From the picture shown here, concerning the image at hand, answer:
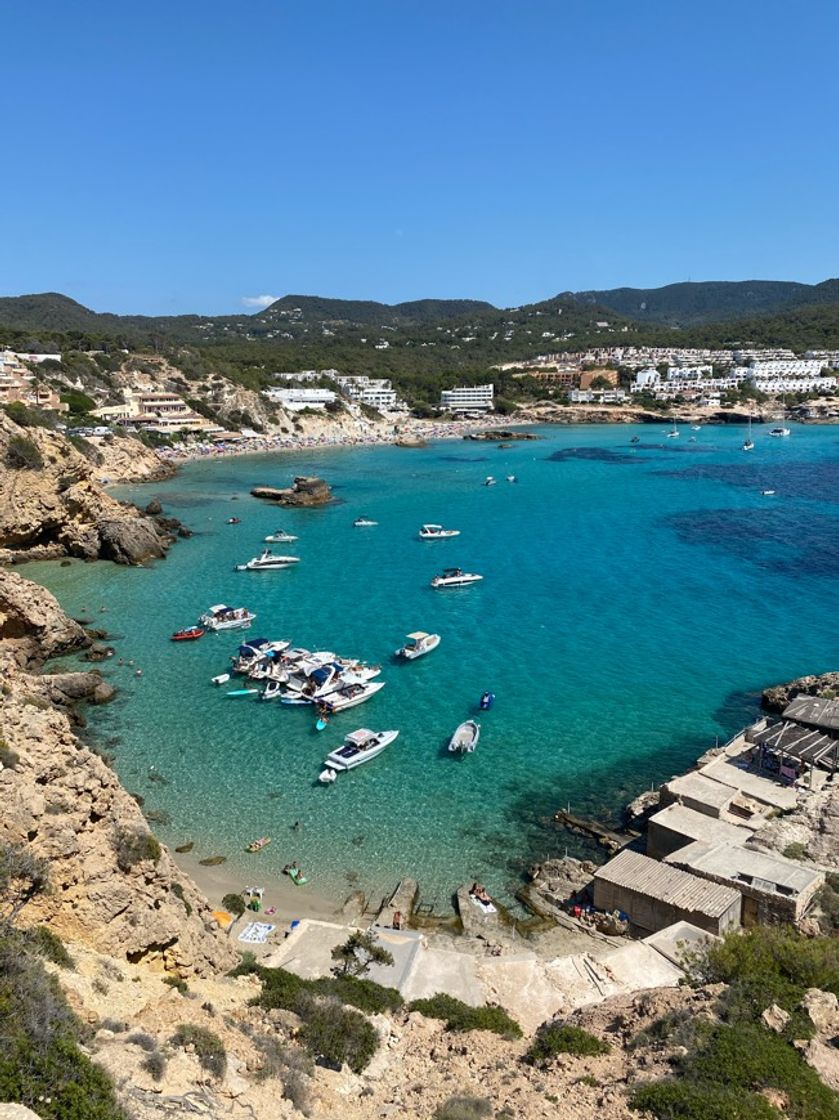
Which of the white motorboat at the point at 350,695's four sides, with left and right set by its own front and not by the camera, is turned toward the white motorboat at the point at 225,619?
left

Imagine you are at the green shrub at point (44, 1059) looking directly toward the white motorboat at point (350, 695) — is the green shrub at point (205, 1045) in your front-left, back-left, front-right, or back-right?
front-right

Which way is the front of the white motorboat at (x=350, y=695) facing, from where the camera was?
facing away from the viewer and to the right of the viewer

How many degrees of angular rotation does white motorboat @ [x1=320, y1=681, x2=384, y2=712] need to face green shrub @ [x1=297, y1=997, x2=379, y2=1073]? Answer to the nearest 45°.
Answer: approximately 135° to its right

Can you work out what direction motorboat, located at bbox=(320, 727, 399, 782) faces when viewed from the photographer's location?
facing away from the viewer and to the right of the viewer
